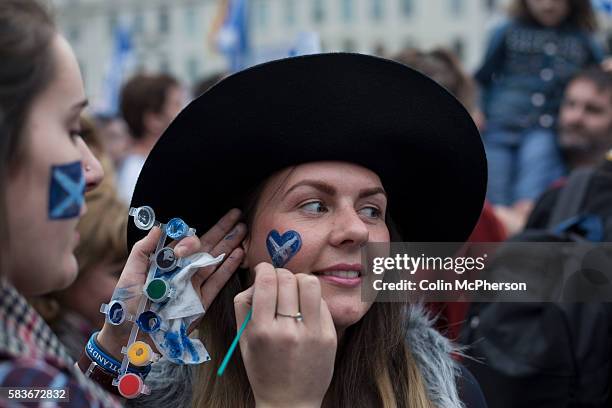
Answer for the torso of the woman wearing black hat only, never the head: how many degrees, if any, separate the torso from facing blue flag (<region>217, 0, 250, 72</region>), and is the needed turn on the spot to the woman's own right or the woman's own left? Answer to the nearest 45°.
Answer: approximately 135° to the woman's own left

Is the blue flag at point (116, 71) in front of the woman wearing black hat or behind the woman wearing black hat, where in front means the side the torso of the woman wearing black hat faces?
behind

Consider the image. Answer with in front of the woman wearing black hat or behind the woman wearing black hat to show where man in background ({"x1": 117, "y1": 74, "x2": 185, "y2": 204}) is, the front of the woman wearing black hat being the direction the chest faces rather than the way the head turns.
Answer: behind

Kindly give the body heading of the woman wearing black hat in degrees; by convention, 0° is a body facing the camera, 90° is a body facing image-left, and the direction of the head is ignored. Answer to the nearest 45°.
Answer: approximately 315°
